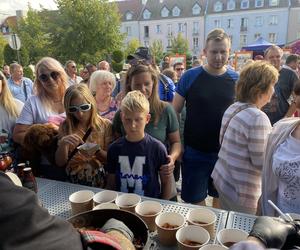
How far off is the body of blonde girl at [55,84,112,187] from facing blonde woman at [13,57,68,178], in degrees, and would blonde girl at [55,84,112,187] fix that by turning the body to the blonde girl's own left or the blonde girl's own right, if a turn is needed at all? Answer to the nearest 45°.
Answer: approximately 135° to the blonde girl's own right

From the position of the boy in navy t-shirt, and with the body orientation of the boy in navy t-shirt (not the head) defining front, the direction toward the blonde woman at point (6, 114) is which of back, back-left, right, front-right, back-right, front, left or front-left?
back-right

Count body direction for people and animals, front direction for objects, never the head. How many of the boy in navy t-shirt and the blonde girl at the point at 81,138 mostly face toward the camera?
2

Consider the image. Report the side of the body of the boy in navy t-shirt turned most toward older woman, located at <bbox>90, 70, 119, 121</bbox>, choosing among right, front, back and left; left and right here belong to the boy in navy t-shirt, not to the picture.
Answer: back

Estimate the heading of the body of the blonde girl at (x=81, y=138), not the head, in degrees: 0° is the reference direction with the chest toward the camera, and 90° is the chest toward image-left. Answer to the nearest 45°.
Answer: approximately 0°

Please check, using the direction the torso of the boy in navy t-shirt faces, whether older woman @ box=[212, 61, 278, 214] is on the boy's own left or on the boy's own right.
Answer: on the boy's own left
